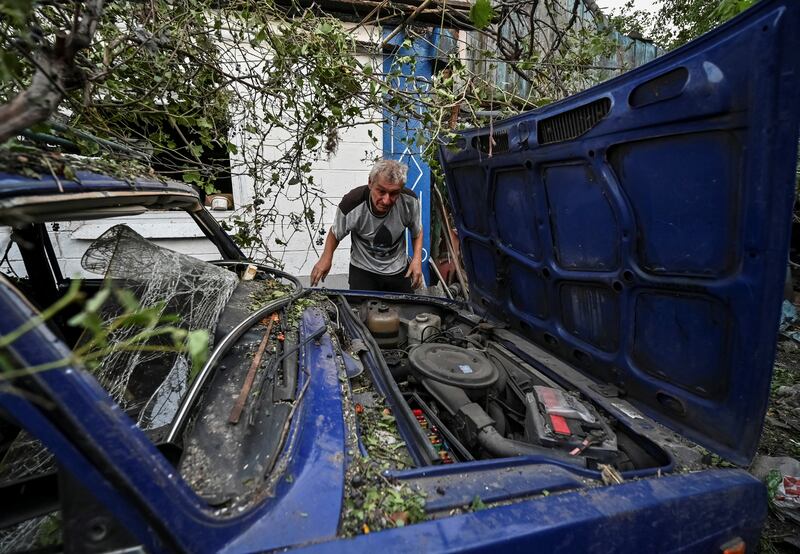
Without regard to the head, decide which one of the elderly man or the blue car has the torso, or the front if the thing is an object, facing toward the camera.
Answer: the elderly man

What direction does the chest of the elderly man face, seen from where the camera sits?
toward the camera

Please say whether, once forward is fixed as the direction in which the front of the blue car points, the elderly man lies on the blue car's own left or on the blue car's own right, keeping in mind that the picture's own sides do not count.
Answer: on the blue car's own left

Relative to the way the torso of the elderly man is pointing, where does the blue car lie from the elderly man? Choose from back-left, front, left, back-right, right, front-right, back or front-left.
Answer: front

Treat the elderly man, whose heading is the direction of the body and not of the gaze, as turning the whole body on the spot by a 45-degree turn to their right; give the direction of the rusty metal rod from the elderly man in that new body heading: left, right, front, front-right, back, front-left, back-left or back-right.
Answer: front-left
